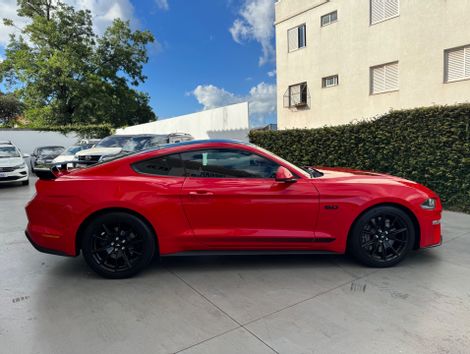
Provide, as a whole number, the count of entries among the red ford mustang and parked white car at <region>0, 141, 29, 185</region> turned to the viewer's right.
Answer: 1

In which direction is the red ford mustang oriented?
to the viewer's right

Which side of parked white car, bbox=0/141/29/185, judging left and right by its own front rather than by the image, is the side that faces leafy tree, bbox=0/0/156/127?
back

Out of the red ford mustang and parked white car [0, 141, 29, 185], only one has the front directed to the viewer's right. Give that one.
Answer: the red ford mustang

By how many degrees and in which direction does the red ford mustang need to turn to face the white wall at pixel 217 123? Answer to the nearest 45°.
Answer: approximately 90° to its left

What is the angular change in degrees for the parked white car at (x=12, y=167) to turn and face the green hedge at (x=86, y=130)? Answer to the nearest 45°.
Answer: approximately 180°

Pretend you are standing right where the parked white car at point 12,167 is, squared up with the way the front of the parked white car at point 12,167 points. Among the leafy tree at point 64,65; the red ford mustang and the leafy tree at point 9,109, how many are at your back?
2

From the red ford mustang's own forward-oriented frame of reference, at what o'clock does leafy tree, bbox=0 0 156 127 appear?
The leafy tree is roughly at 8 o'clock from the red ford mustang.

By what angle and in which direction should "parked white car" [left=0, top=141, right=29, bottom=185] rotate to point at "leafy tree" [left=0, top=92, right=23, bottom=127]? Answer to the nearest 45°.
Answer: approximately 180°

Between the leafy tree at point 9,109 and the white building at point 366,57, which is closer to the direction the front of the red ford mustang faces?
the white building

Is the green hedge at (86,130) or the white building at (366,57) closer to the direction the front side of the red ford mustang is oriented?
the white building

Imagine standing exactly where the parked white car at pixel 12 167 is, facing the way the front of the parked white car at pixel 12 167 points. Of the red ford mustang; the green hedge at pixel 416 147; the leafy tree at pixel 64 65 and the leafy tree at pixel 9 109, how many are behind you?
2

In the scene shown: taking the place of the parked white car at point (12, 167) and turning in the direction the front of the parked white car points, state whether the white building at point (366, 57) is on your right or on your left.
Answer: on your left

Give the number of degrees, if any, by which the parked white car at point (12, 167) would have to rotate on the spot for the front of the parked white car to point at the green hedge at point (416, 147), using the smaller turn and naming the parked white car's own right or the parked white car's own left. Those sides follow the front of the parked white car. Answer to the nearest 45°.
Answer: approximately 45° to the parked white car's own left

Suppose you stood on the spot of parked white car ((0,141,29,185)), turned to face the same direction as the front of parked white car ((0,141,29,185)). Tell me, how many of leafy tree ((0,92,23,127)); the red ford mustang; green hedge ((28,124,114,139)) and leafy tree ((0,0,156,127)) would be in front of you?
1
